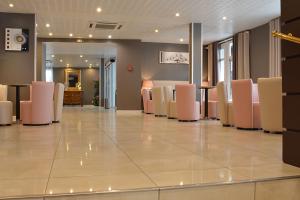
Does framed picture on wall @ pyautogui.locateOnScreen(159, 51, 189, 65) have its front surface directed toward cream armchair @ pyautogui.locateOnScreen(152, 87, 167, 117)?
yes

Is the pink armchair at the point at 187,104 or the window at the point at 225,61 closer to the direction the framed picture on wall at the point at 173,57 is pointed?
the pink armchair

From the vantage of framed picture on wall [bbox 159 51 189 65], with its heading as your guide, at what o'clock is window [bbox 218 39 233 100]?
The window is roughly at 10 o'clock from the framed picture on wall.

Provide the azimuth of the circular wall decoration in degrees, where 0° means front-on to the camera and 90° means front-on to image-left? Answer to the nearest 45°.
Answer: approximately 0°

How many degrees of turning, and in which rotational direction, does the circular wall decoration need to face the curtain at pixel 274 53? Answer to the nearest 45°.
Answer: approximately 45° to its left
